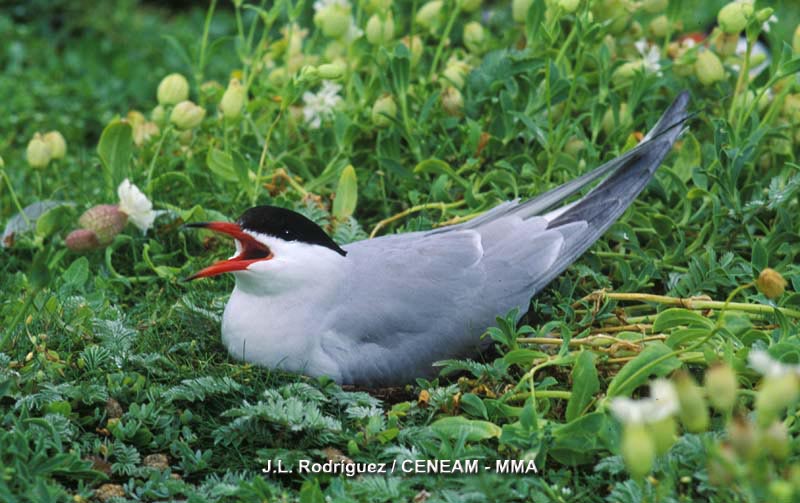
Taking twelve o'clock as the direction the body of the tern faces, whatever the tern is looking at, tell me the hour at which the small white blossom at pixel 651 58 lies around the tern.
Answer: The small white blossom is roughly at 4 o'clock from the tern.

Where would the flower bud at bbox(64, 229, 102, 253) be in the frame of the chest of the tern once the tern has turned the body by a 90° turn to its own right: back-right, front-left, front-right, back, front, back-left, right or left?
front-left

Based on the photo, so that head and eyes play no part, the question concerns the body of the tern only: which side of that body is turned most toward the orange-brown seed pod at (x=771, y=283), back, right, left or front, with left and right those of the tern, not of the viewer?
back

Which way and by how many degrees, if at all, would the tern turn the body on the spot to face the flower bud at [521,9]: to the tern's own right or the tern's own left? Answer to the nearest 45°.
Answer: approximately 90° to the tern's own right

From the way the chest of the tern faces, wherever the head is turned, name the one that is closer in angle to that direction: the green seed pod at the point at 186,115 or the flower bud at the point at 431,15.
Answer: the green seed pod

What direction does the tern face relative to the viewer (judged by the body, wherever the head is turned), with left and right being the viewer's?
facing to the left of the viewer

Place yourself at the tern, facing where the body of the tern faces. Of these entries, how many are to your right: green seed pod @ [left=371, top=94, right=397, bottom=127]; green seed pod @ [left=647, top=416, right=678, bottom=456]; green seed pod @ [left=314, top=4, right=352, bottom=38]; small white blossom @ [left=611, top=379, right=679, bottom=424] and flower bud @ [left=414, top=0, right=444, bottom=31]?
3

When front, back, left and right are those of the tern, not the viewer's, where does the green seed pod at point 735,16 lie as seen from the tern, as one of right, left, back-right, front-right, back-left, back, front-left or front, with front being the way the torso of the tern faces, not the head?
back-right

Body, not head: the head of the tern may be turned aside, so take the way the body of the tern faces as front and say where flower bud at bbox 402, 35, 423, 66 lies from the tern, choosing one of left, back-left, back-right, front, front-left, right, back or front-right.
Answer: right

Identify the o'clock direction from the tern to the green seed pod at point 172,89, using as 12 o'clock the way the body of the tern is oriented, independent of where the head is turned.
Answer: The green seed pod is roughly at 2 o'clock from the tern.

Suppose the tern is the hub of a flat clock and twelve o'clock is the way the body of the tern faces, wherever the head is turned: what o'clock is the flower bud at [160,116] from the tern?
The flower bud is roughly at 2 o'clock from the tern.

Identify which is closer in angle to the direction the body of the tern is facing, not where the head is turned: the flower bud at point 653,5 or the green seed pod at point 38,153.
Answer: the green seed pod

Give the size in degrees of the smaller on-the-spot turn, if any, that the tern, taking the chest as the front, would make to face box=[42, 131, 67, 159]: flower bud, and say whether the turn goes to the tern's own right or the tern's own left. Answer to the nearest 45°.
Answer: approximately 45° to the tern's own right

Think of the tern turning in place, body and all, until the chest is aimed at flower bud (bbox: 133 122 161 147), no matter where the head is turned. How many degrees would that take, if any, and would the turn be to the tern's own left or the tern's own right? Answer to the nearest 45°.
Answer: approximately 45° to the tern's own right

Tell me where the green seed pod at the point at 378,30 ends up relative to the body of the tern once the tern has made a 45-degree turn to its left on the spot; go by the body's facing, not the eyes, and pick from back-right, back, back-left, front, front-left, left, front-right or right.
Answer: back-right

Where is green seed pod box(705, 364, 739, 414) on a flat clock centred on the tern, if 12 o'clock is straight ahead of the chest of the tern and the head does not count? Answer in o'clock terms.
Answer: The green seed pod is roughly at 8 o'clock from the tern.

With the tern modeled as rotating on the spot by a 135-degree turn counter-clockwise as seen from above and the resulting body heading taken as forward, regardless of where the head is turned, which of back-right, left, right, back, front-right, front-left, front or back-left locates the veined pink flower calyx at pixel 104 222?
back

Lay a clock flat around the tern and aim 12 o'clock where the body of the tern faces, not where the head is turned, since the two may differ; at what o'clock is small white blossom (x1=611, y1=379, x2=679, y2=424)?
The small white blossom is roughly at 8 o'clock from the tern.

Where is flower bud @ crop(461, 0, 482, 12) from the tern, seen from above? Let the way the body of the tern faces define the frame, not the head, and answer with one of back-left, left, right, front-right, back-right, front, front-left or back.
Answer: right

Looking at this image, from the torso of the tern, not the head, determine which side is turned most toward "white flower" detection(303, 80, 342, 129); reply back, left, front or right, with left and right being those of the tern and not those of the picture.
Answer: right

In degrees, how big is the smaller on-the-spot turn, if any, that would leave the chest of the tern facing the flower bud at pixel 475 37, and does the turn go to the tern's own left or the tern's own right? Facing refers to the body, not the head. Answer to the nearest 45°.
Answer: approximately 90° to the tern's own right
